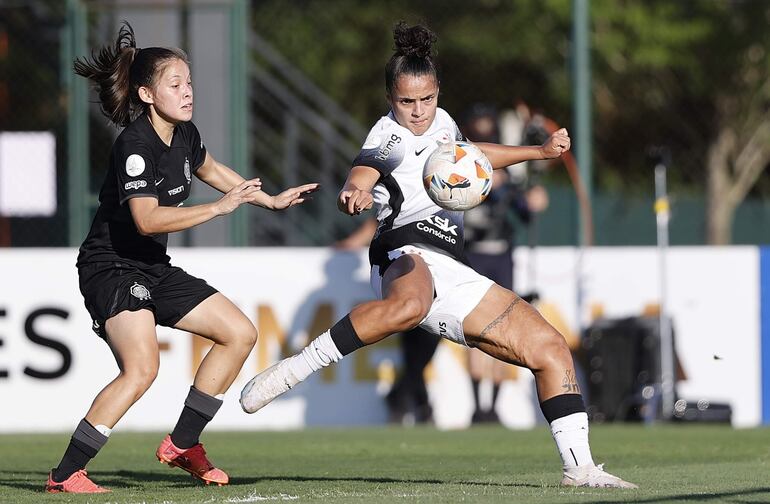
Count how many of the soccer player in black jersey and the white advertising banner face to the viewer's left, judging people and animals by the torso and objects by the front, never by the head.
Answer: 0

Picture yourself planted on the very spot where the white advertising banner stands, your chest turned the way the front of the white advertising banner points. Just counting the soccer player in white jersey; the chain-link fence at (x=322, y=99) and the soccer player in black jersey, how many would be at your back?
1

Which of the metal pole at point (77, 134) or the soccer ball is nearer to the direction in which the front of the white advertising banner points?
the soccer ball

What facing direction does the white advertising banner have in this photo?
toward the camera

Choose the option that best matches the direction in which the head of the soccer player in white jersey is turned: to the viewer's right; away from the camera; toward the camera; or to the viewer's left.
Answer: toward the camera

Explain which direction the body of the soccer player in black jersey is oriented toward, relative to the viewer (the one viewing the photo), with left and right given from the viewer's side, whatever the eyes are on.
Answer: facing the viewer and to the right of the viewer

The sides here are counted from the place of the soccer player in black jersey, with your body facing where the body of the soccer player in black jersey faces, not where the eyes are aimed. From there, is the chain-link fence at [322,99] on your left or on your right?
on your left

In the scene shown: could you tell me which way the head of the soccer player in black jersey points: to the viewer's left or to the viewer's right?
to the viewer's right

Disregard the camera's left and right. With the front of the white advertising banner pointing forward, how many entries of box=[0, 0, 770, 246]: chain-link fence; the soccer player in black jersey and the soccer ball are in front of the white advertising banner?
2

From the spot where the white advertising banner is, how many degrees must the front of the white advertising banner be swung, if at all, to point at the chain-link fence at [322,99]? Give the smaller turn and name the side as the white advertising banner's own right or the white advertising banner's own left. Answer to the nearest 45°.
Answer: approximately 180°

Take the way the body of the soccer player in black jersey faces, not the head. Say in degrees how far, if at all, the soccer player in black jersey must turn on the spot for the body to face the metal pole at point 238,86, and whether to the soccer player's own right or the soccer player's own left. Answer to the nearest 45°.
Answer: approximately 135° to the soccer player's own left

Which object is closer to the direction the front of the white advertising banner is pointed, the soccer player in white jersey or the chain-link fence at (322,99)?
the soccer player in white jersey

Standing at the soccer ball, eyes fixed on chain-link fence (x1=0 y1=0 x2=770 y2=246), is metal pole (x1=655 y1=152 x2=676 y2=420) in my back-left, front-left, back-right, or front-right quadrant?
front-right

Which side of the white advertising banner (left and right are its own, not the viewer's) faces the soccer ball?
front

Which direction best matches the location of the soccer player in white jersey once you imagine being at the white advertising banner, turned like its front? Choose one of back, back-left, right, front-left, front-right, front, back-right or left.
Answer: front

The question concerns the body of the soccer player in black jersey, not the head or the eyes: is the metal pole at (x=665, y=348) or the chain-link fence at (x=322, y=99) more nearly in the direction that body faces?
the metal pole
